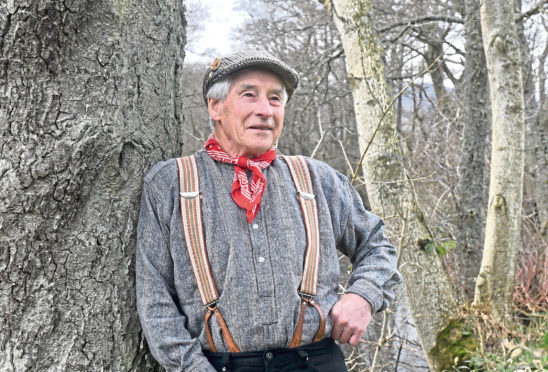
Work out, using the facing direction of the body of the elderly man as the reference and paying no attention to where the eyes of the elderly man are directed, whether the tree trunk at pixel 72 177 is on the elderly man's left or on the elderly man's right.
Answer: on the elderly man's right

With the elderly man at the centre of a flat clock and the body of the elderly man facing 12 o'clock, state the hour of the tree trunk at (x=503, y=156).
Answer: The tree trunk is roughly at 7 o'clock from the elderly man.

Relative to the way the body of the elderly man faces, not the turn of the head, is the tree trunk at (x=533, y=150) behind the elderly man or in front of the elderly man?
behind

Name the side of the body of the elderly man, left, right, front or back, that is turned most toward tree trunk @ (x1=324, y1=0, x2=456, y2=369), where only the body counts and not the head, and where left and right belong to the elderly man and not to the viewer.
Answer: back

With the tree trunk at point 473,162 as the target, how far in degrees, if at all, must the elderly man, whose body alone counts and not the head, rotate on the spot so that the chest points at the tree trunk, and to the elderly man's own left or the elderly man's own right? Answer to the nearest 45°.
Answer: approximately 135° to the elderly man's own left

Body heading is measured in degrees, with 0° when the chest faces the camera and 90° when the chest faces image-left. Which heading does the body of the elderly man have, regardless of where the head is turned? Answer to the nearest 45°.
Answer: approximately 0°
